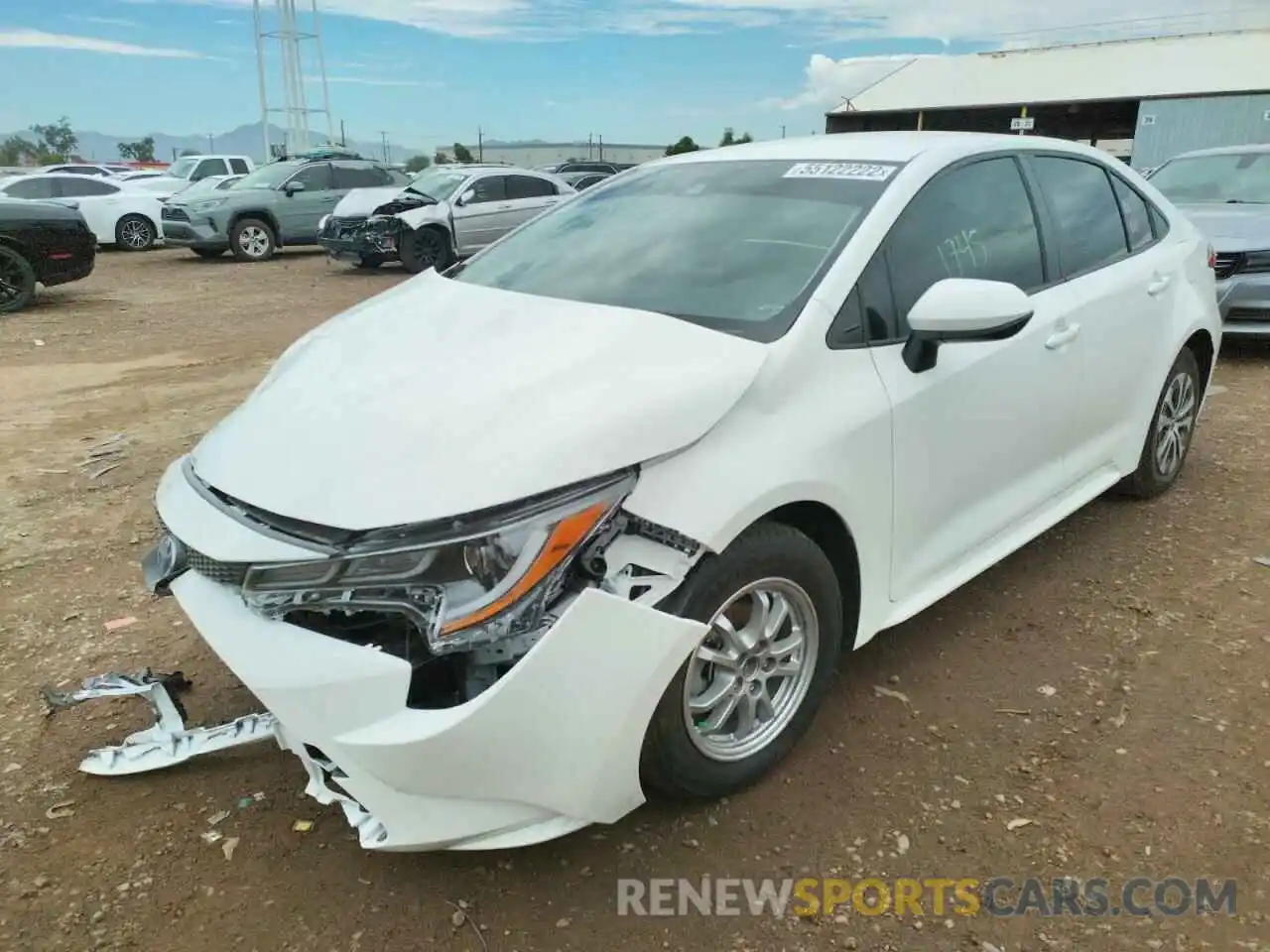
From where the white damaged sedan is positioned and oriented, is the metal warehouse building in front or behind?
behind

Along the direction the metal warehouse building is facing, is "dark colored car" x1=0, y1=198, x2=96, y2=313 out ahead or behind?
ahead

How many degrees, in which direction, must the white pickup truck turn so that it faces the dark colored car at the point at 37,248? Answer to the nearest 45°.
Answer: approximately 45° to its left

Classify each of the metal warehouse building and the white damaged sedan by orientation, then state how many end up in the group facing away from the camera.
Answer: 0

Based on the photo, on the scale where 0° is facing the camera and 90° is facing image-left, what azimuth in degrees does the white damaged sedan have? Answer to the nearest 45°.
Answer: approximately 45°

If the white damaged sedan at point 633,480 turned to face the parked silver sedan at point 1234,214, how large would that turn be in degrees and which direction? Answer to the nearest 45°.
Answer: approximately 180°

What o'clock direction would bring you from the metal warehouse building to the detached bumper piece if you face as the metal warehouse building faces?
The detached bumper piece is roughly at 12 o'clock from the metal warehouse building.

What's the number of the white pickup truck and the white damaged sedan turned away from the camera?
0

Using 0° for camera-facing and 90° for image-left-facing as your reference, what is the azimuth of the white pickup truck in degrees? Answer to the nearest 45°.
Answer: approximately 45°

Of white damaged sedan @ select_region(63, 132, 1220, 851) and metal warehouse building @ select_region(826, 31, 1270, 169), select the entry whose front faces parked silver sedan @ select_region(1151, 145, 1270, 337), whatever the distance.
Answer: the metal warehouse building

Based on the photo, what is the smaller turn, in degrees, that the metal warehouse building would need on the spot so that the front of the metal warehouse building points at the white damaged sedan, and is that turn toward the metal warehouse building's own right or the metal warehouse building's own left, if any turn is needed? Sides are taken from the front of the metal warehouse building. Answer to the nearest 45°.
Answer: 0° — it already faces it

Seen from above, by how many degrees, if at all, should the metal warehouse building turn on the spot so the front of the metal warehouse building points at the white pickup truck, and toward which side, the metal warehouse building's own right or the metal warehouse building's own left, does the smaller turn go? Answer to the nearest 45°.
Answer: approximately 45° to the metal warehouse building's own right
